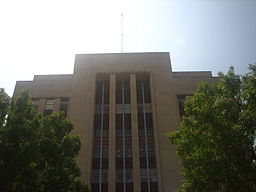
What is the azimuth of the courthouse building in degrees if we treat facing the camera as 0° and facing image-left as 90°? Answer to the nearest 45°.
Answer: approximately 0°

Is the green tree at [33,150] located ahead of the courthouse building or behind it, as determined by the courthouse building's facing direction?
ahead

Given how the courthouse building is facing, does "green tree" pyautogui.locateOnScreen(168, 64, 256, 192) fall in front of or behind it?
in front
